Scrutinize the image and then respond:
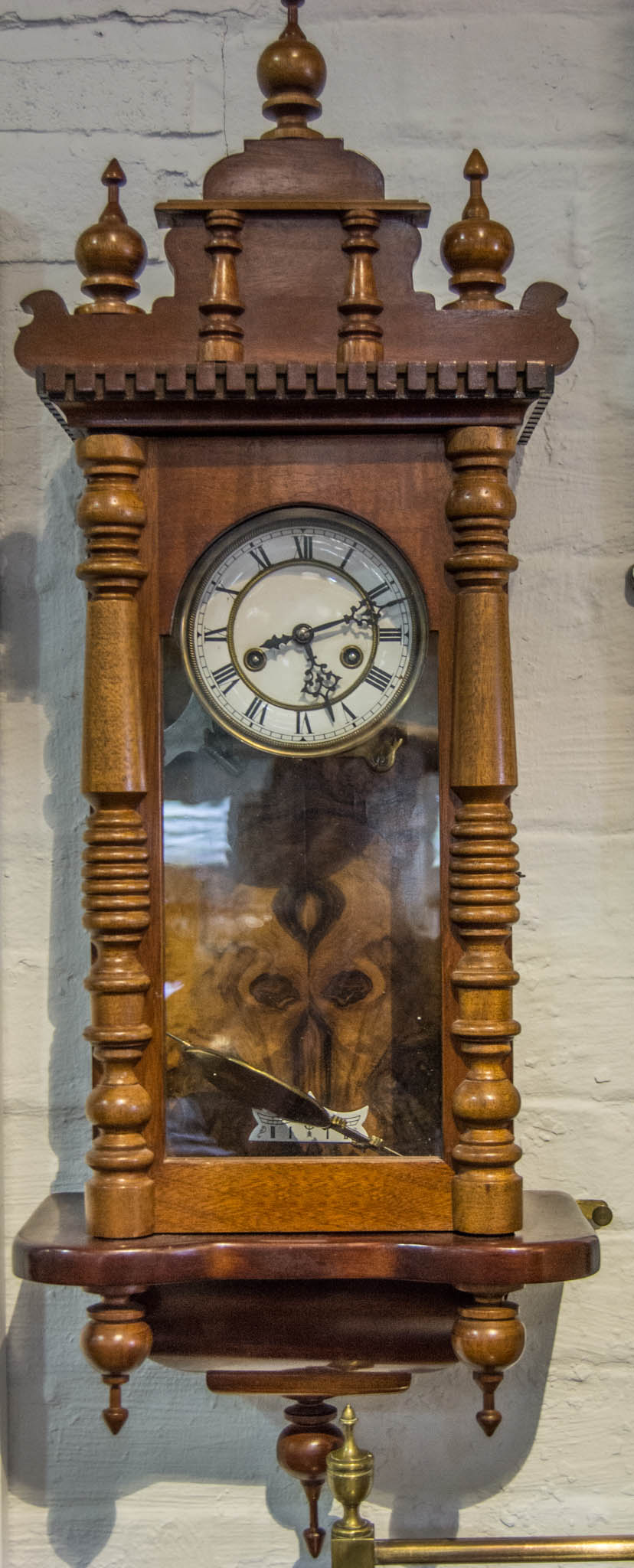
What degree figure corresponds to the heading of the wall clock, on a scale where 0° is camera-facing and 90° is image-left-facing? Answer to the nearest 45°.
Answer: approximately 0°
